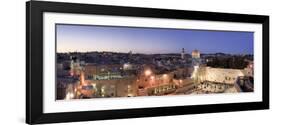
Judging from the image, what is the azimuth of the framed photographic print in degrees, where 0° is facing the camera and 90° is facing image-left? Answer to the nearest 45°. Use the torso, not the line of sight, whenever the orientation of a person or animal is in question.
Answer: approximately 315°
